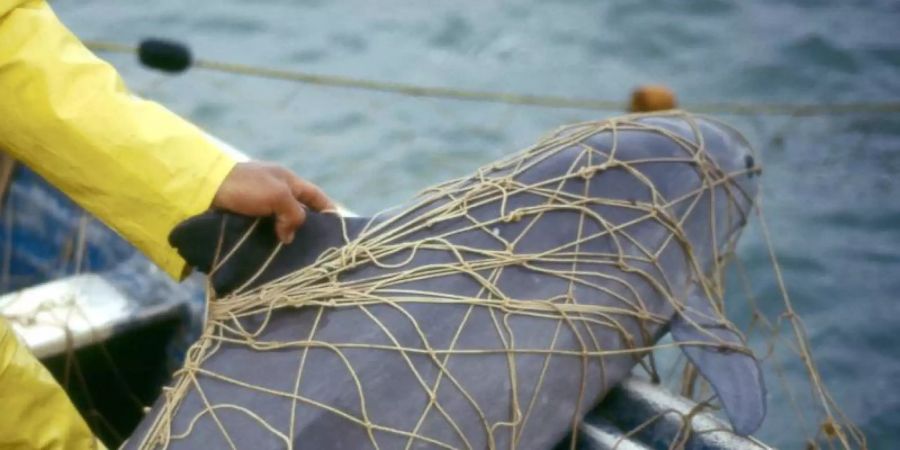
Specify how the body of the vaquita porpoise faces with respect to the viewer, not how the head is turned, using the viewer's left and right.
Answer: facing away from the viewer and to the right of the viewer

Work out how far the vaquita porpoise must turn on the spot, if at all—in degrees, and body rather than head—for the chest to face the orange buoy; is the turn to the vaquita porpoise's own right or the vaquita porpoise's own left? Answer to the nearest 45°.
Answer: approximately 45° to the vaquita porpoise's own left
